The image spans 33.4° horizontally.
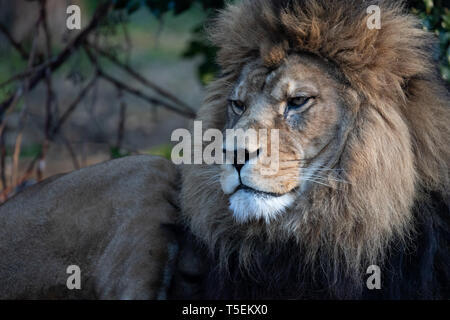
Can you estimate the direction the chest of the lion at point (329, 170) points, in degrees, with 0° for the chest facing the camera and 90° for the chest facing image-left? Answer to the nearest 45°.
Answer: approximately 315°

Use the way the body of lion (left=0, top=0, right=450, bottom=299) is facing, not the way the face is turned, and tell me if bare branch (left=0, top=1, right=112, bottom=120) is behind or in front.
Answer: behind
